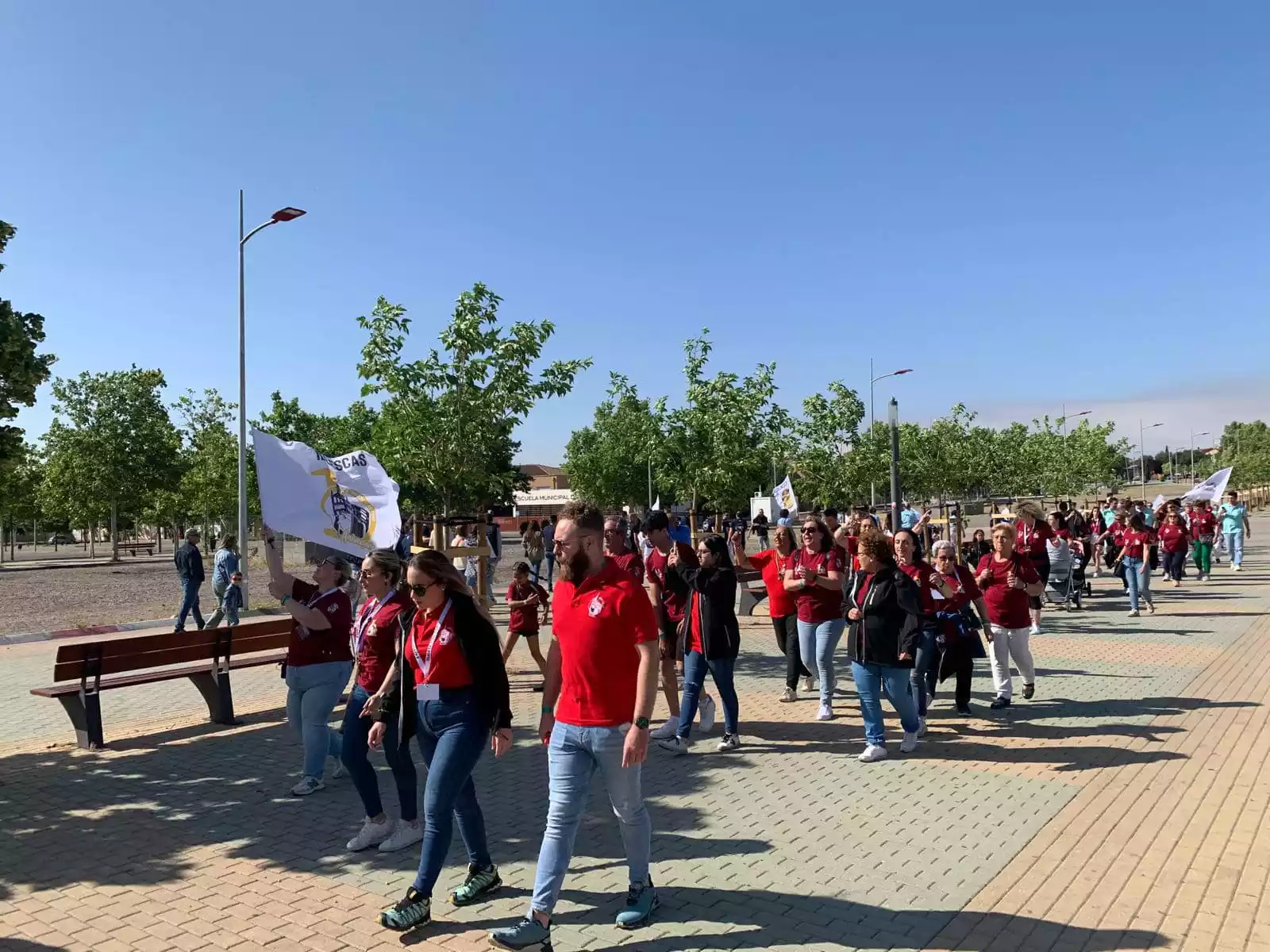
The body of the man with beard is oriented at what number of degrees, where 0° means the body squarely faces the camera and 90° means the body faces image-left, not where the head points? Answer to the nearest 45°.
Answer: approximately 45°

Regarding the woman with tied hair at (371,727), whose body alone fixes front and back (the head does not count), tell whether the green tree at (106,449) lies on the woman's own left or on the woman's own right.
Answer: on the woman's own right

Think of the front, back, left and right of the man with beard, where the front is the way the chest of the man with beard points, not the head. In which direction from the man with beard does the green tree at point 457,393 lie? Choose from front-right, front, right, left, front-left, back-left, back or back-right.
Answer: back-right

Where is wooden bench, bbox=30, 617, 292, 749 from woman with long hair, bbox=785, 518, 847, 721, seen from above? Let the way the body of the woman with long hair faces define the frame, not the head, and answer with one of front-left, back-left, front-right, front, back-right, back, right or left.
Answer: front-right

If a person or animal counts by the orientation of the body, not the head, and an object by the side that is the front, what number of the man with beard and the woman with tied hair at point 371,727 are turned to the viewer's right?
0

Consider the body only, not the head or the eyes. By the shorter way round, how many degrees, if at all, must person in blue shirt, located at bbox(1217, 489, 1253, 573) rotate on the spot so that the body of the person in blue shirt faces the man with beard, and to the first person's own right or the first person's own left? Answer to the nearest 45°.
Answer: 0° — they already face them

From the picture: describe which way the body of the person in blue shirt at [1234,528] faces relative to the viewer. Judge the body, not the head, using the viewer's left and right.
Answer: facing the viewer

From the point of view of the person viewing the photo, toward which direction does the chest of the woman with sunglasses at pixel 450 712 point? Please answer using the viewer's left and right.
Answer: facing the viewer and to the left of the viewer

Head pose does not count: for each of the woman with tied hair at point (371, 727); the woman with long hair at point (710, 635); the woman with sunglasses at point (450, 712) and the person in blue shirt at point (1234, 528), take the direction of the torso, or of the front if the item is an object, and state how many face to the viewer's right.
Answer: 0

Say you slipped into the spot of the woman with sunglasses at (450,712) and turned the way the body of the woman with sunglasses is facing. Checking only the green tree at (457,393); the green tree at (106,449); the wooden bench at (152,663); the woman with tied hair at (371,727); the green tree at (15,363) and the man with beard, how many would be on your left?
1

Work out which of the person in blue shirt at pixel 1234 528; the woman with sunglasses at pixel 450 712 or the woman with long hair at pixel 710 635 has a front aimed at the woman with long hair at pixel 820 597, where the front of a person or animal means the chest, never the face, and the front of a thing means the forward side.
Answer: the person in blue shirt

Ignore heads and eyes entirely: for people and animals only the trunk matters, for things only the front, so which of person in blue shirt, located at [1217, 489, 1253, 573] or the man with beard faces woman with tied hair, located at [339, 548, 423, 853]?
the person in blue shirt

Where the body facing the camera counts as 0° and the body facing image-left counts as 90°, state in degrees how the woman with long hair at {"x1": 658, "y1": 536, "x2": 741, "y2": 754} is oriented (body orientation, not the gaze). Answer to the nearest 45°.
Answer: approximately 45°
